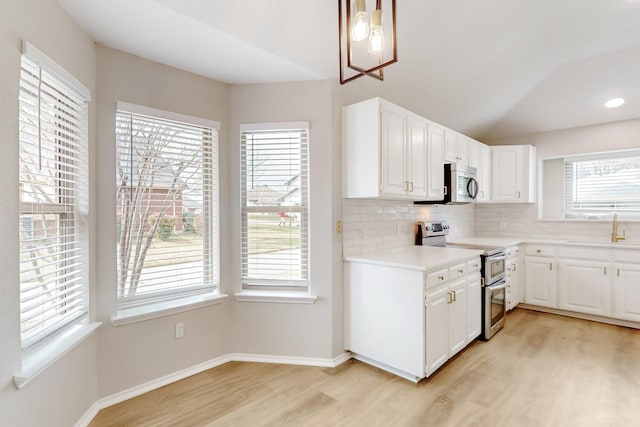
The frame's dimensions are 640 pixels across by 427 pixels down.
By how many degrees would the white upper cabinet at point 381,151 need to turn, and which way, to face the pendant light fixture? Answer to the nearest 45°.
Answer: approximately 45° to its right

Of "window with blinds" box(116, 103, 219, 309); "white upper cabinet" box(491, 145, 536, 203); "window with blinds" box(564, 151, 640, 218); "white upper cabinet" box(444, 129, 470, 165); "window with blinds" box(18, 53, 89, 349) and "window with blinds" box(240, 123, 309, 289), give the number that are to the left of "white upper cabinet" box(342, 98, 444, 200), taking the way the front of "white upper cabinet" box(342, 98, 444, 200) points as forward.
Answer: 3

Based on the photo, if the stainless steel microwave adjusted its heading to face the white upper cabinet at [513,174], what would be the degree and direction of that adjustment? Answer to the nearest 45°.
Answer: approximately 90° to its left

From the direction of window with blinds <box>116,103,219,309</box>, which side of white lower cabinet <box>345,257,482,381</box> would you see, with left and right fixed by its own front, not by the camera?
right

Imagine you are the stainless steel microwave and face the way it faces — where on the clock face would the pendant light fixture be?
The pendant light fixture is roughly at 2 o'clock from the stainless steel microwave.

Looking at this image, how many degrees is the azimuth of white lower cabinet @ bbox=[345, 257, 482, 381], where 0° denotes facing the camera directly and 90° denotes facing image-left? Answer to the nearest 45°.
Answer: approximately 315°

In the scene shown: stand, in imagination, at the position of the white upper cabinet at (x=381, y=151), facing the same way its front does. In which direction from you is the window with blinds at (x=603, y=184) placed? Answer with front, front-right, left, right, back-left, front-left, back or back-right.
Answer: left
